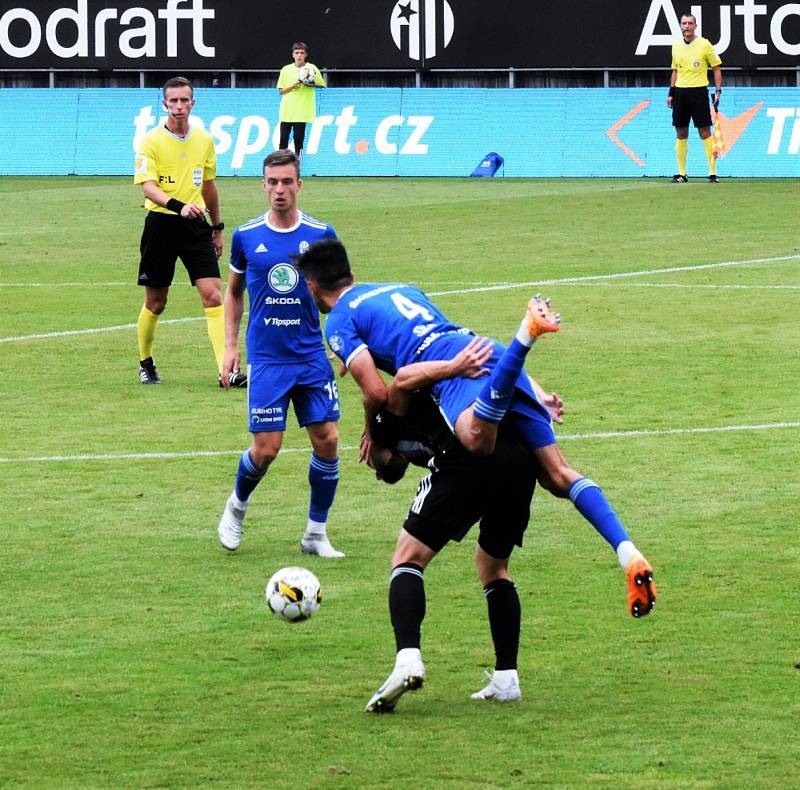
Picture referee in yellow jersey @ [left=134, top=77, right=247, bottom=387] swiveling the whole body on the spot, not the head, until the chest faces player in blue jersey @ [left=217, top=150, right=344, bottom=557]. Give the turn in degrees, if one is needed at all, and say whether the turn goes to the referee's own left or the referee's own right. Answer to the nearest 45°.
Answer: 0° — they already face them

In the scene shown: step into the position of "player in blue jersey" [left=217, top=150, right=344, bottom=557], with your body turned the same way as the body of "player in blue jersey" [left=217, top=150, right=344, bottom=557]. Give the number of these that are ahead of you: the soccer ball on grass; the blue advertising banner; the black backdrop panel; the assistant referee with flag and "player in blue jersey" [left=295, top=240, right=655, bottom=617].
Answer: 2

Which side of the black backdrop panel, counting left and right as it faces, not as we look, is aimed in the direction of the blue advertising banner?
front

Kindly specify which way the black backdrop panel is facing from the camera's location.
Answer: facing the viewer

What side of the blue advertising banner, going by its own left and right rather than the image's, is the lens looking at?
front

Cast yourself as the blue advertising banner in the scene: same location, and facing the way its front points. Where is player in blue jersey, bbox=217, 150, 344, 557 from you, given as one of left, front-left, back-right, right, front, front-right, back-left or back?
front

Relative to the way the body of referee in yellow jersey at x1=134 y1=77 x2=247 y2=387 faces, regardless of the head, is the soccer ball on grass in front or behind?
in front

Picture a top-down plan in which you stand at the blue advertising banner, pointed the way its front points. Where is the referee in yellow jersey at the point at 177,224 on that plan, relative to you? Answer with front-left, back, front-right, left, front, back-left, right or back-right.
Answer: front

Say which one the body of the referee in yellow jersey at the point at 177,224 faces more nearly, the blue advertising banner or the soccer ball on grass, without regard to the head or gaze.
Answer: the soccer ball on grass

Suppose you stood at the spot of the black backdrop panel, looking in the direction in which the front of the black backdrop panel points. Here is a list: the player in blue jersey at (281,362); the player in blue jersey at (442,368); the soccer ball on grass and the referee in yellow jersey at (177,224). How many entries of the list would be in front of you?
4

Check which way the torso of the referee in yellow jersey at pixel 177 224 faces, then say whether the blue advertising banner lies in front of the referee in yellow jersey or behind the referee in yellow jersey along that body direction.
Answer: behind

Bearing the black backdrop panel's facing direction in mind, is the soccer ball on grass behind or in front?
in front

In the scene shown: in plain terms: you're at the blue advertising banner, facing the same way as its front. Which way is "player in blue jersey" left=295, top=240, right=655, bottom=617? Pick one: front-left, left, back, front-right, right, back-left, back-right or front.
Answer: front

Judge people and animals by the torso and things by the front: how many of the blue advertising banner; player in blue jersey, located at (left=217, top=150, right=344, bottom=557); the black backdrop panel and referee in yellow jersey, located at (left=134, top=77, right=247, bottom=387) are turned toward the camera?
4

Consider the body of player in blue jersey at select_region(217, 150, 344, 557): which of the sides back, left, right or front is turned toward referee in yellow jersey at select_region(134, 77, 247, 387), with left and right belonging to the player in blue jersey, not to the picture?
back

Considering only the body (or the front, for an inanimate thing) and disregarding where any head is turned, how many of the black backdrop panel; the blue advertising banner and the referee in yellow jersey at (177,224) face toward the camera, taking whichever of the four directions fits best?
3

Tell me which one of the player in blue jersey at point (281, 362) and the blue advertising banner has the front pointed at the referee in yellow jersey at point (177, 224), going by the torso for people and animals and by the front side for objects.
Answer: the blue advertising banner
